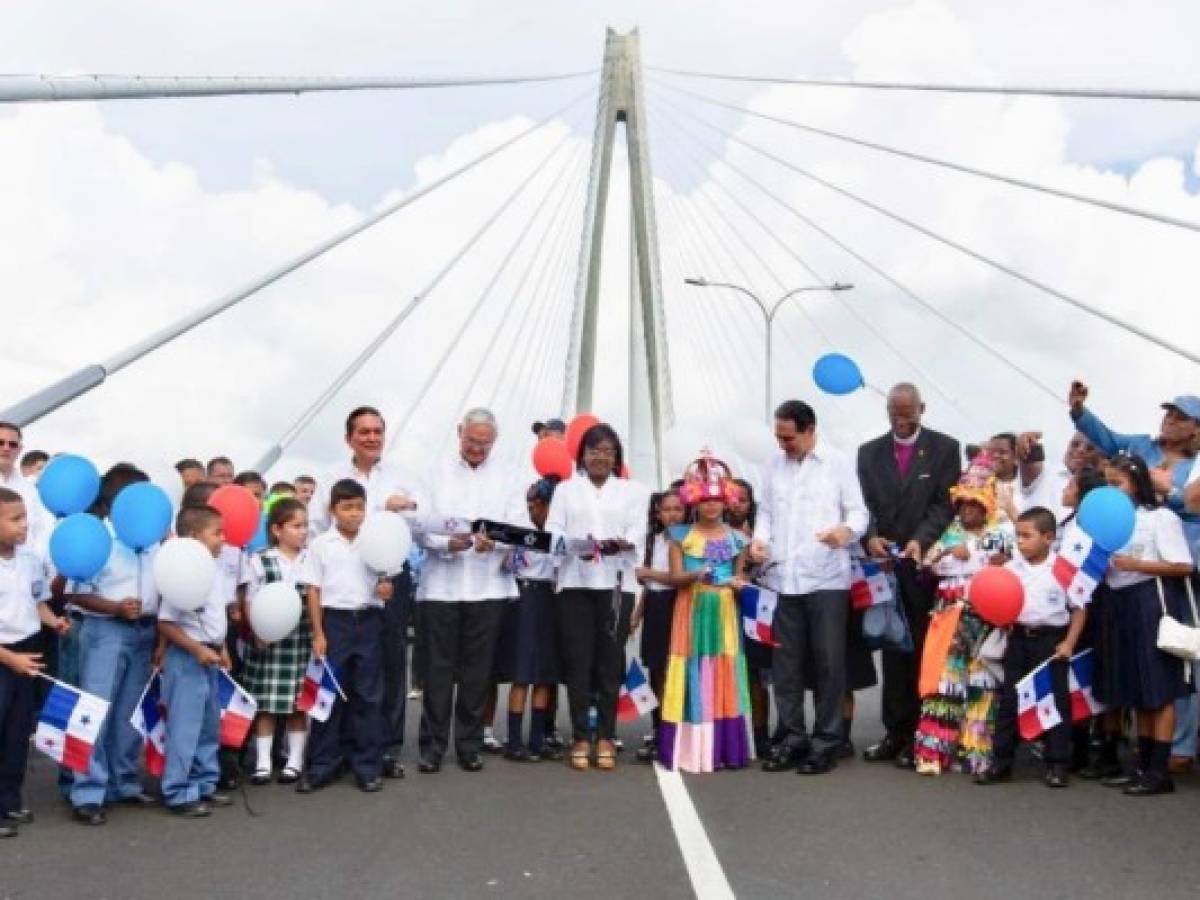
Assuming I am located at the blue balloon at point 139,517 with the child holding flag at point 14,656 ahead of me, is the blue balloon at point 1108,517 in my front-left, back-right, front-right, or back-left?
back-left

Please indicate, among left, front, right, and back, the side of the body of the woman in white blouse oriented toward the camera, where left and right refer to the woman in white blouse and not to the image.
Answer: front

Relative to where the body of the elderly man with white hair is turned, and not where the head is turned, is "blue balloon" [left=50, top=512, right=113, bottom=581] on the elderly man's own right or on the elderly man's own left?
on the elderly man's own right

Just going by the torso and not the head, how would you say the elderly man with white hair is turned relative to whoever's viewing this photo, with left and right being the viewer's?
facing the viewer

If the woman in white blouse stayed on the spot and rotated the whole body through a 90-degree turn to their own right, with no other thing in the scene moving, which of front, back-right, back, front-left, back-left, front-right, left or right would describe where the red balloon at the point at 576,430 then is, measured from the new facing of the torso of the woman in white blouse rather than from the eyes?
right

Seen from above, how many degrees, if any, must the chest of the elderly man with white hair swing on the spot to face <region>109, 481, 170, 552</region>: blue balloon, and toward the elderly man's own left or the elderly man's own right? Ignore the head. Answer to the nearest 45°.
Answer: approximately 45° to the elderly man's own right

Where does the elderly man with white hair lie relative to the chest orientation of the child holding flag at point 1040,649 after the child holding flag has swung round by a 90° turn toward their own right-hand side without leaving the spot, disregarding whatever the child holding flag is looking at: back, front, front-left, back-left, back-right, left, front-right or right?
front-left

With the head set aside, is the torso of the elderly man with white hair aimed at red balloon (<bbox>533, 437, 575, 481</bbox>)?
no

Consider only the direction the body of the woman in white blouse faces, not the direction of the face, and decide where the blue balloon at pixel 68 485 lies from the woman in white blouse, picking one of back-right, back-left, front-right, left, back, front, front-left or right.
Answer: right

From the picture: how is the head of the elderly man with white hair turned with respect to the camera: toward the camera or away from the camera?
toward the camera

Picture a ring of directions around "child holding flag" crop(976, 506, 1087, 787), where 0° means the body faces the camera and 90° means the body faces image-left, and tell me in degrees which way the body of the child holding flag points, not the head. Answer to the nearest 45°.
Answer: approximately 45°

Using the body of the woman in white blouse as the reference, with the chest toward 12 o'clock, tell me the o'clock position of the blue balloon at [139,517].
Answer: The blue balloon is roughly at 2 o'clock from the woman in white blouse.

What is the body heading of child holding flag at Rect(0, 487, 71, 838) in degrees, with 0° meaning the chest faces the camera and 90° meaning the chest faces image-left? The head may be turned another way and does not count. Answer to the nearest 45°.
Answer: approximately 315°

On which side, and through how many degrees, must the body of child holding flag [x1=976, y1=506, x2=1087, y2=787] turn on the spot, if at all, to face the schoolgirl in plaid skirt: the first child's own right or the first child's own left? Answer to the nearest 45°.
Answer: approximately 45° to the first child's own right

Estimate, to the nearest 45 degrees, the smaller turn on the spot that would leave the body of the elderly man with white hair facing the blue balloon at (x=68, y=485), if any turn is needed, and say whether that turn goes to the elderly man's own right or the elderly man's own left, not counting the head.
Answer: approximately 90° to the elderly man's own right

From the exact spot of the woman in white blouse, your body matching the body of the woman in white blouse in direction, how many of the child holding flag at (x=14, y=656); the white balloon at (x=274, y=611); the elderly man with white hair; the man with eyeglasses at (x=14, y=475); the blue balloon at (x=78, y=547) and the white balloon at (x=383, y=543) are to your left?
0

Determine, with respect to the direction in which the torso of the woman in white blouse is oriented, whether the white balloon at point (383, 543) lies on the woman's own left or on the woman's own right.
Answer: on the woman's own right

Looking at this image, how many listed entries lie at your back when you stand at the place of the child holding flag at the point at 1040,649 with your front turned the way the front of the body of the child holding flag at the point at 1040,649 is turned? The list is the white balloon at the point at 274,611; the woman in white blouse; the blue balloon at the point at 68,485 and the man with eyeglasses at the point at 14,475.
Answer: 0

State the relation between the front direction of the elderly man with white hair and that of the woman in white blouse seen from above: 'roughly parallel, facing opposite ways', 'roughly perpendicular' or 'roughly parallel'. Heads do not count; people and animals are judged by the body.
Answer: roughly parallel

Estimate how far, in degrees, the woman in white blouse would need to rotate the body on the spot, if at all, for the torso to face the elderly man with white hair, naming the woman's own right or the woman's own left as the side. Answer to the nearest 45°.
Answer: approximately 90° to the woman's own right
